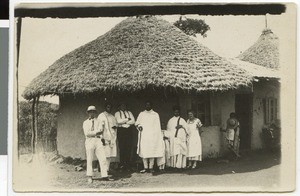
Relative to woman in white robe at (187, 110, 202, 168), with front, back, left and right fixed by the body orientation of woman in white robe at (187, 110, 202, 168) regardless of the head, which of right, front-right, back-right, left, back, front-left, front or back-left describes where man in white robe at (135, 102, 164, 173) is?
right

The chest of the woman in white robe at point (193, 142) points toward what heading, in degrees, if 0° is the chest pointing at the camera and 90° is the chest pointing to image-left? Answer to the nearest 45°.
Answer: approximately 0°

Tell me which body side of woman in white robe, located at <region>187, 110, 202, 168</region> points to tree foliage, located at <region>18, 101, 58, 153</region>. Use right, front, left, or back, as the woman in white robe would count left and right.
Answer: right

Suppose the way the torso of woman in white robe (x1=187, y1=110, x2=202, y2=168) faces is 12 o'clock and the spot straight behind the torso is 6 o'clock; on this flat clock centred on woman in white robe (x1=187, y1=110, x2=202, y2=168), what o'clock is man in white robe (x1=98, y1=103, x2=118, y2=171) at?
man in white robe (x1=98, y1=103, x2=118, y2=171) is roughly at 3 o'clock from woman in white robe (x1=187, y1=110, x2=202, y2=168).
